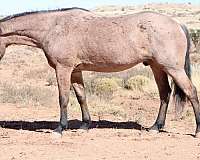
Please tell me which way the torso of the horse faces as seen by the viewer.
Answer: to the viewer's left

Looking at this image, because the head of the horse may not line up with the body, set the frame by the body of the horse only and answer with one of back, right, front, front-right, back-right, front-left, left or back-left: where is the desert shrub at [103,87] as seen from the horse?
right

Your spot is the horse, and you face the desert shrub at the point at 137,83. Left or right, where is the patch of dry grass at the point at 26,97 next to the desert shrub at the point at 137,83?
left

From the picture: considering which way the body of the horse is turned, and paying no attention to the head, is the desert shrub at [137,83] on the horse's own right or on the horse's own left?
on the horse's own right
